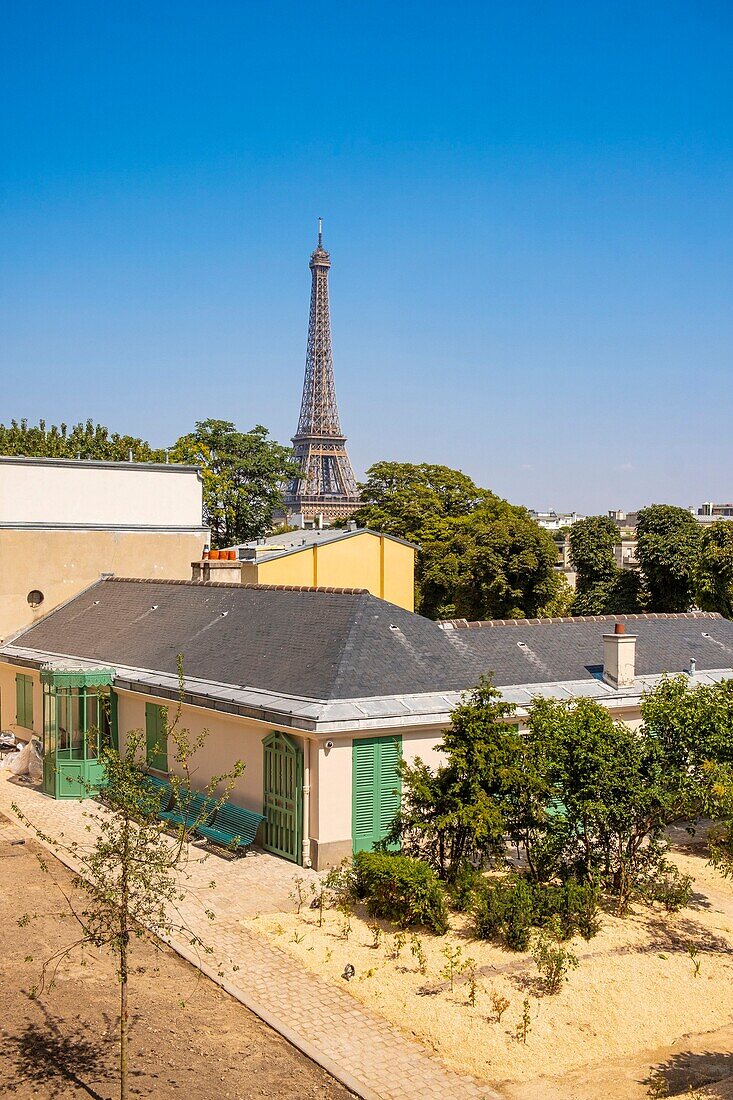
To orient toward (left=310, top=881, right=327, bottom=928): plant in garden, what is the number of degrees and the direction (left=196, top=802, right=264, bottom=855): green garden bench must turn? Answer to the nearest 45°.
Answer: approximately 45° to its left

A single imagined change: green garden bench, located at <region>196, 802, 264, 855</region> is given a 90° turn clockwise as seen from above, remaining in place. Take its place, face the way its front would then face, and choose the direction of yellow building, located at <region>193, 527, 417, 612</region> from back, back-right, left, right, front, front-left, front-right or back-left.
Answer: front-right

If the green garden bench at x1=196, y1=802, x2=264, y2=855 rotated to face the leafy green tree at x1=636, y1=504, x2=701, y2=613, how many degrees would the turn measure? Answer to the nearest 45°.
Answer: approximately 180°

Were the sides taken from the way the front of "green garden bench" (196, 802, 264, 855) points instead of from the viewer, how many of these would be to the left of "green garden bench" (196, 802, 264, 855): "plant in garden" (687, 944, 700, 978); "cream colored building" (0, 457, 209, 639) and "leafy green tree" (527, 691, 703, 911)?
2

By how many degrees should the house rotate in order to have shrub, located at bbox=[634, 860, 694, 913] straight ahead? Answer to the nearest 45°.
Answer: approximately 90° to its left

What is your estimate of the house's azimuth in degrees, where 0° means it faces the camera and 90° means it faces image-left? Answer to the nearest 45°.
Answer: approximately 45°

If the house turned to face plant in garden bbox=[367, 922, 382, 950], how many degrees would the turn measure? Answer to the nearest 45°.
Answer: approximately 45° to its left

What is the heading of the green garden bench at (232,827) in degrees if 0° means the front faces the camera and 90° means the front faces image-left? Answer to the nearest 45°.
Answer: approximately 45°
